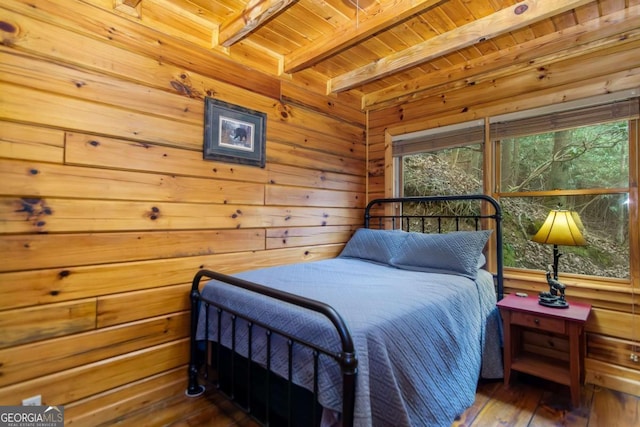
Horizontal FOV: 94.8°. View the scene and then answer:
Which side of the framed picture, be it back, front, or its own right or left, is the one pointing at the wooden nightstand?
front

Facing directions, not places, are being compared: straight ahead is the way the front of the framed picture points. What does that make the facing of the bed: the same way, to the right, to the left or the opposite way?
to the right

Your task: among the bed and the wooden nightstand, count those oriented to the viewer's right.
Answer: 0

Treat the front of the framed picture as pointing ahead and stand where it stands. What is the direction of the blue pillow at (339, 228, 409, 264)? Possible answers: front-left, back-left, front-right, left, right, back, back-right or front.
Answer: front-left

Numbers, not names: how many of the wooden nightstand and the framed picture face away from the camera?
0

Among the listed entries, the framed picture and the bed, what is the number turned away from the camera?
0

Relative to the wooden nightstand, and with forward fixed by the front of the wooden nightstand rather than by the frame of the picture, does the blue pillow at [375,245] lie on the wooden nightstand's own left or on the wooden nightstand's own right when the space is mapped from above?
on the wooden nightstand's own right

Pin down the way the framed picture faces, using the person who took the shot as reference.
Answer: facing the viewer and to the right of the viewer

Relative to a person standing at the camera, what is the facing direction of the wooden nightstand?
facing the viewer and to the left of the viewer

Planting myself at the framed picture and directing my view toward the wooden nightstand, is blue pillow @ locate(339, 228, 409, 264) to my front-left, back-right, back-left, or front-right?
front-left

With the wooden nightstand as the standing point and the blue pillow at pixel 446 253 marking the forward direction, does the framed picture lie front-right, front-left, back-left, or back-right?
front-left

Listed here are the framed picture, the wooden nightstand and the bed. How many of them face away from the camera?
0

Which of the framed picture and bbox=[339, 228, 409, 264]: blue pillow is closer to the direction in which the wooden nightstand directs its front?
the framed picture
